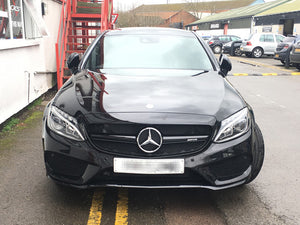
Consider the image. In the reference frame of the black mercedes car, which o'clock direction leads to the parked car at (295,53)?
The parked car is roughly at 7 o'clock from the black mercedes car.

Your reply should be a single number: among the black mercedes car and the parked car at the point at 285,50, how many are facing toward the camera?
1

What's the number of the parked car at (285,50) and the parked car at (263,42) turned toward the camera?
0

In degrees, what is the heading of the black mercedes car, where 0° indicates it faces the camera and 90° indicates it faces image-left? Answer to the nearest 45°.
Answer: approximately 0°

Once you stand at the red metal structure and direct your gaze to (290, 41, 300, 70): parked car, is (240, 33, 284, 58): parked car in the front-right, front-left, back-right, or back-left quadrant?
front-left

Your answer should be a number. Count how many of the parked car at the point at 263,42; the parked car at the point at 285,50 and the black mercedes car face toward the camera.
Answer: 1

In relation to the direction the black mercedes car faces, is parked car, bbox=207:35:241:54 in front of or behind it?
behind
